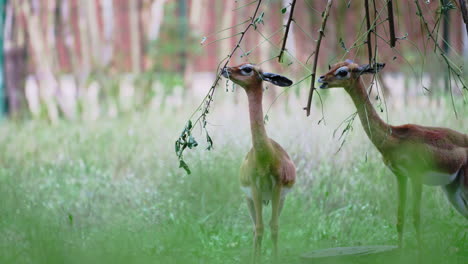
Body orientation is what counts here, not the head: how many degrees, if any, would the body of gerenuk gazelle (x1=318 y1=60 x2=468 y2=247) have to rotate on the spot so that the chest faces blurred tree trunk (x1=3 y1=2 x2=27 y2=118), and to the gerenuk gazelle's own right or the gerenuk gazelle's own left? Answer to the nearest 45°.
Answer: approximately 45° to the gerenuk gazelle's own right

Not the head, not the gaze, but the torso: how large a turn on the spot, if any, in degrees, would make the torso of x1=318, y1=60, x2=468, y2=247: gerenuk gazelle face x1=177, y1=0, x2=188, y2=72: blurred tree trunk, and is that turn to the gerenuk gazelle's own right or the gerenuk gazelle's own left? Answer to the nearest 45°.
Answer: approximately 45° to the gerenuk gazelle's own right

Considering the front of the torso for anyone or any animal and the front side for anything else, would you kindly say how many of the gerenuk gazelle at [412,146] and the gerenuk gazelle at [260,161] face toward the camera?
1

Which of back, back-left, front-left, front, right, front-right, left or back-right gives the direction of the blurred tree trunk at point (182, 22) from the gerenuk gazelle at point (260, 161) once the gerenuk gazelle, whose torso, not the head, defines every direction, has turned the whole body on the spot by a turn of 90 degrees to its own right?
right

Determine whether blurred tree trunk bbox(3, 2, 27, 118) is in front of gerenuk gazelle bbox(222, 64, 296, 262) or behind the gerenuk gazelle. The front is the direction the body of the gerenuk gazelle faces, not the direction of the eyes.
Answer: behind

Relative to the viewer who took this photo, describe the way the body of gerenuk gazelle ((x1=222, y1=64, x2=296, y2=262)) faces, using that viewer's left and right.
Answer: facing the viewer

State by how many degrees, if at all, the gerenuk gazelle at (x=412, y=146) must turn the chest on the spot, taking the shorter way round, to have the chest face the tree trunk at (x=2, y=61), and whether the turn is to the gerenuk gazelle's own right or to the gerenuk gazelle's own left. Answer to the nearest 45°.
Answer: approximately 45° to the gerenuk gazelle's own right

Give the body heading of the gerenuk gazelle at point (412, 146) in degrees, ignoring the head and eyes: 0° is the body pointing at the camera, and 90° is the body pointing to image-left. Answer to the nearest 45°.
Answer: approximately 90°

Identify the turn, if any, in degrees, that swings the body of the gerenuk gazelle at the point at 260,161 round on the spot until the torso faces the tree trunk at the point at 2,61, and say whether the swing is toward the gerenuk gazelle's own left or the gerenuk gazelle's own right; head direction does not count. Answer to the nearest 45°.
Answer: approximately 135° to the gerenuk gazelle's own right

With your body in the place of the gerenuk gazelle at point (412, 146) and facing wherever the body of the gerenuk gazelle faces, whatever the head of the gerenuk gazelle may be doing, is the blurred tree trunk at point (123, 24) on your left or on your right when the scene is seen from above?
on your right

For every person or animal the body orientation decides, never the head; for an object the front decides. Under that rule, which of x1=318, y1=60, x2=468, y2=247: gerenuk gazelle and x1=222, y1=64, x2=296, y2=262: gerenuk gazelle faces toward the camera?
x1=222, y1=64, x2=296, y2=262: gerenuk gazelle

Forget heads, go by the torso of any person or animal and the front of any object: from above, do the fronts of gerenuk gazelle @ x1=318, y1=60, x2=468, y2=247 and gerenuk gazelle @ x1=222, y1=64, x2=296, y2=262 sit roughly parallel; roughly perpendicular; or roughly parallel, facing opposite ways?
roughly perpendicular
